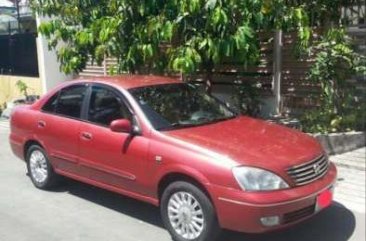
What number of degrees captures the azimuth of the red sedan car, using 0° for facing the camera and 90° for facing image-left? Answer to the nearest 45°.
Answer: approximately 315°

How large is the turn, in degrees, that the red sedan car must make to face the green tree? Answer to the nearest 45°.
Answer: approximately 135° to its left
